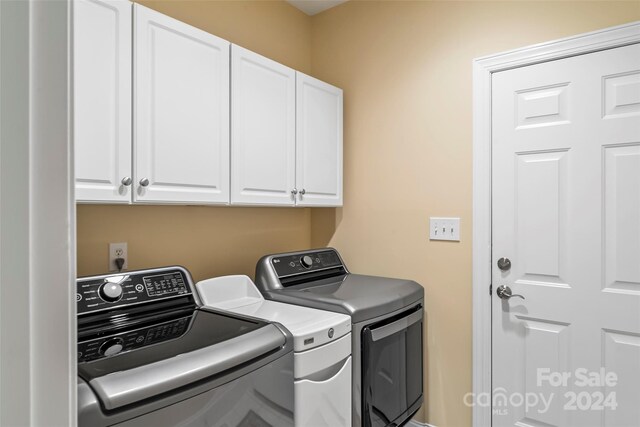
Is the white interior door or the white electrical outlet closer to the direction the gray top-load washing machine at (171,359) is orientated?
the white interior door

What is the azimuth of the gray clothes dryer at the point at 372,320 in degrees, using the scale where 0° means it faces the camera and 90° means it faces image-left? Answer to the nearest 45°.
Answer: approximately 315°

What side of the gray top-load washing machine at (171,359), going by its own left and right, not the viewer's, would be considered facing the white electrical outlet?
back

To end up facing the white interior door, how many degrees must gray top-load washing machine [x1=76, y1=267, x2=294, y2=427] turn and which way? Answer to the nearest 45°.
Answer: approximately 45° to its left
